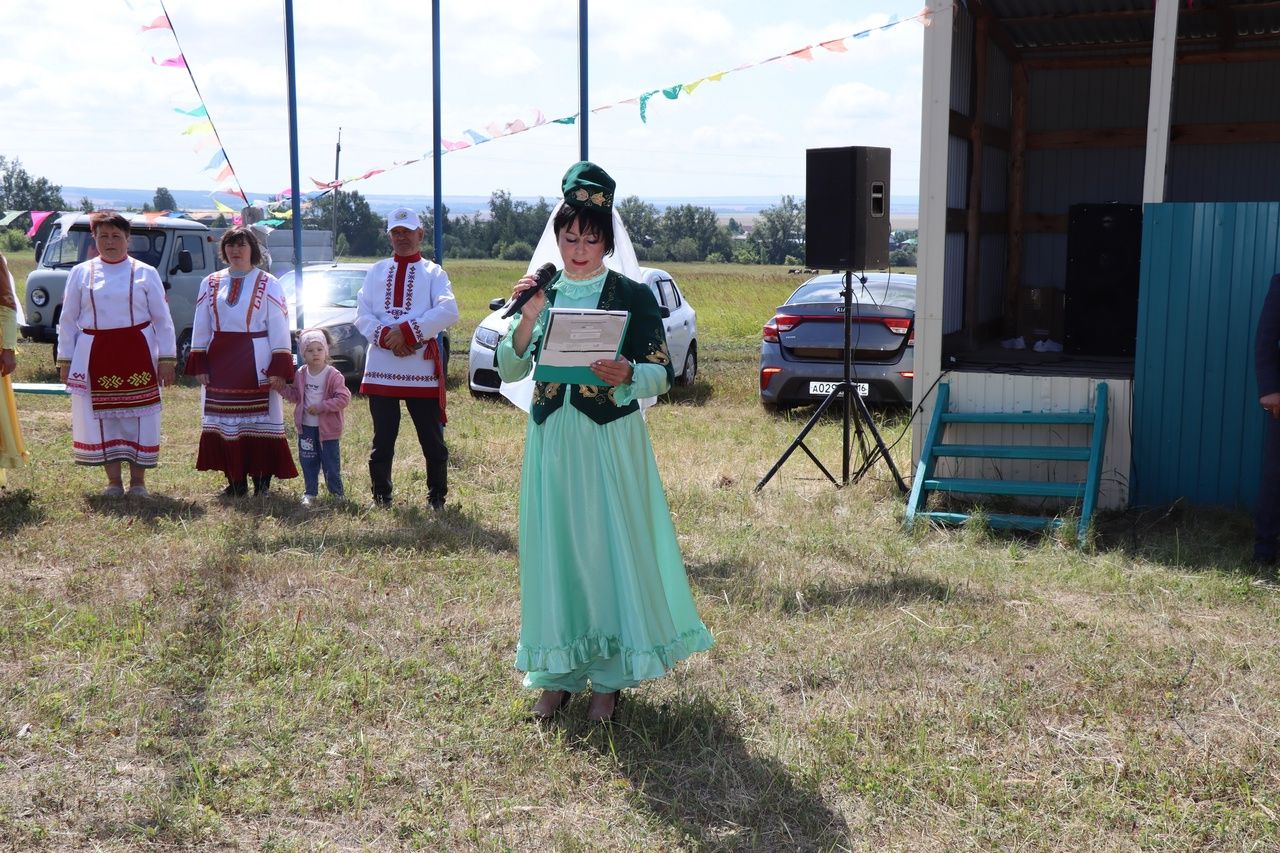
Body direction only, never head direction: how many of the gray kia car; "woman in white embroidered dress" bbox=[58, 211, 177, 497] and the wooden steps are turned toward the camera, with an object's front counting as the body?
2

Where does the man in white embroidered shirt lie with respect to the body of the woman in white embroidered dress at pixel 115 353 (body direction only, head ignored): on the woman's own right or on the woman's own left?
on the woman's own left

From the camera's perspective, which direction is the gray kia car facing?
away from the camera

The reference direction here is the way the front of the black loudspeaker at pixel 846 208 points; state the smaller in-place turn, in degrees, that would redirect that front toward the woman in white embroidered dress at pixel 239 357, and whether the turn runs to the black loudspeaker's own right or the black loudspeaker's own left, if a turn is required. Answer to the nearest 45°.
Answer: approximately 45° to the black loudspeaker's own right

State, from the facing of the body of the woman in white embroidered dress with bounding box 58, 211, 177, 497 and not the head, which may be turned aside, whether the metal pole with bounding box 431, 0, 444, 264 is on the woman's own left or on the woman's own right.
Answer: on the woman's own left

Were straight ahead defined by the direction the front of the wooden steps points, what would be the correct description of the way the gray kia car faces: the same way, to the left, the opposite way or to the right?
the opposite way

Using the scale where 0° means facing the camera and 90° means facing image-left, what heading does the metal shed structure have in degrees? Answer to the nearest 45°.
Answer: approximately 0°

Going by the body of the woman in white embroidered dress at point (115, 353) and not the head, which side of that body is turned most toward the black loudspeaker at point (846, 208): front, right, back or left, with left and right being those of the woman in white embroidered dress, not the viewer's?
left
